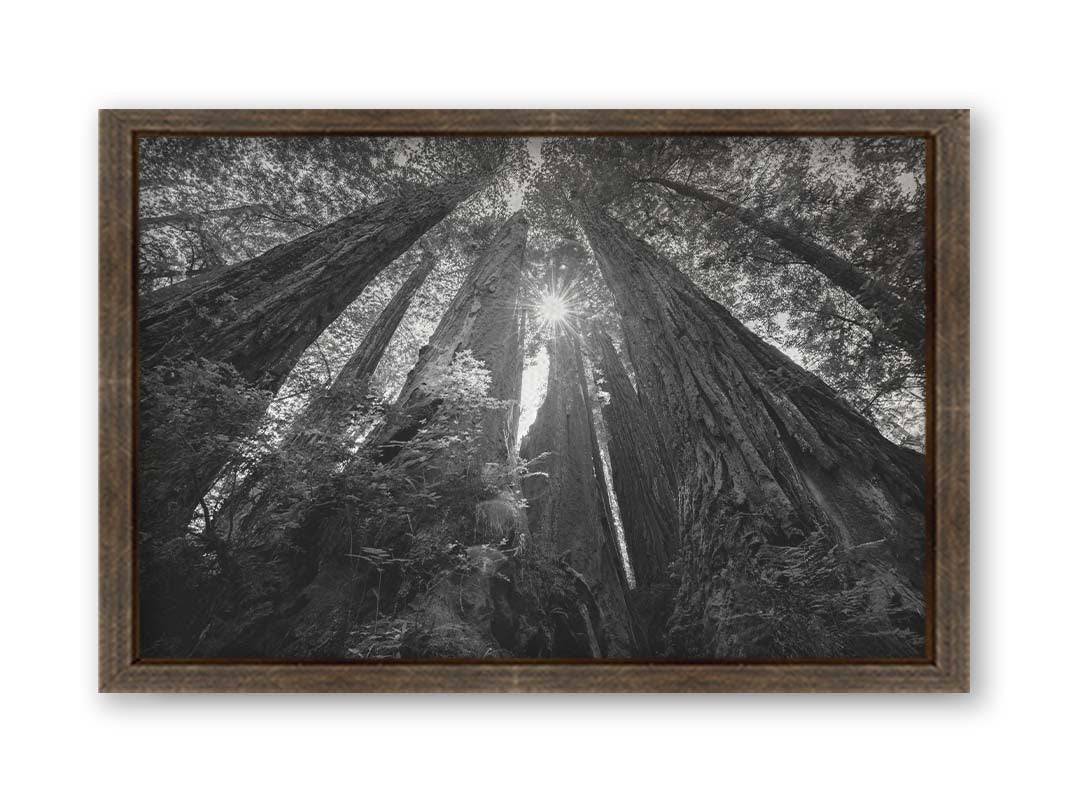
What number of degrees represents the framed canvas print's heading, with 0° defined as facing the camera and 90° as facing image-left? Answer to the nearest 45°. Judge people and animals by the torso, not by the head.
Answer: approximately 0°
